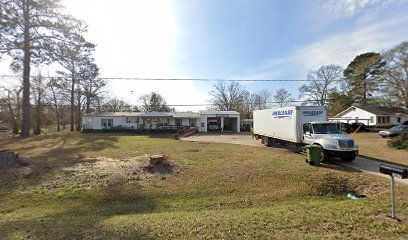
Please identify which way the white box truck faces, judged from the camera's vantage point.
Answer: facing the viewer and to the right of the viewer

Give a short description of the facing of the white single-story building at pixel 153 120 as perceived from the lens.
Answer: facing the viewer

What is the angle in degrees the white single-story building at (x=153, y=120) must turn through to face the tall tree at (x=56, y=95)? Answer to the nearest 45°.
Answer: approximately 90° to its right

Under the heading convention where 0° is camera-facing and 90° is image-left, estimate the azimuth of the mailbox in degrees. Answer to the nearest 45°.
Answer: approximately 315°

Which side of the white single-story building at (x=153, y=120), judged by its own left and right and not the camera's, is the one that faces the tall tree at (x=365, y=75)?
left

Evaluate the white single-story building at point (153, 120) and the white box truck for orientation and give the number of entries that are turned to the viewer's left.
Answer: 0

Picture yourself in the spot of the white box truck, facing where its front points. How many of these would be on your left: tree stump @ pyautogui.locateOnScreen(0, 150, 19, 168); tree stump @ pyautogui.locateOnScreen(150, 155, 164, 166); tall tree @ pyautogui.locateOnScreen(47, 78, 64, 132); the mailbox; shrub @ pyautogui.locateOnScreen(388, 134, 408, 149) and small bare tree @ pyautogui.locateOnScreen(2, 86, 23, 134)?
1

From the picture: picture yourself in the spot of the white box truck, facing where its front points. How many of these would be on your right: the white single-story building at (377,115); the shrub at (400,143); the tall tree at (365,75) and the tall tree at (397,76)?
0

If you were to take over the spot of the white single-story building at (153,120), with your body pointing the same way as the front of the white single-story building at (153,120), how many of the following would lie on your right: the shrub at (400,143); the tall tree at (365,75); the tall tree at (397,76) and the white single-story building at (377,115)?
0

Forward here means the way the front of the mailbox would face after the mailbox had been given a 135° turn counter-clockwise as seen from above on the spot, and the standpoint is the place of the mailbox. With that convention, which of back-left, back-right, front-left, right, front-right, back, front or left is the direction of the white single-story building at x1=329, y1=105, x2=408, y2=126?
front

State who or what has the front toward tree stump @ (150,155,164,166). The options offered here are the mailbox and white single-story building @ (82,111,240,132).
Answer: the white single-story building

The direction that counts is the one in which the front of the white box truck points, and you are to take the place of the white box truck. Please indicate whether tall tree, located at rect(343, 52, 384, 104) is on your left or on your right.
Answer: on your left

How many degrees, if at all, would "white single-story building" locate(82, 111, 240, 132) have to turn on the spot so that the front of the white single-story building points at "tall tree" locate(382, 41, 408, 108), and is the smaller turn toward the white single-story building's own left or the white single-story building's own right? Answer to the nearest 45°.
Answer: approximately 90° to the white single-story building's own left

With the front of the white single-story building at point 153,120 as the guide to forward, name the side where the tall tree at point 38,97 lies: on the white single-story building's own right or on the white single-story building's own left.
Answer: on the white single-story building's own right

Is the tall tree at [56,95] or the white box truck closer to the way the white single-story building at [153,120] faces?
the white box truck

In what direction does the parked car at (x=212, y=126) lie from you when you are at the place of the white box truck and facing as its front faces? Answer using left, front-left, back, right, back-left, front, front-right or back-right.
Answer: back
